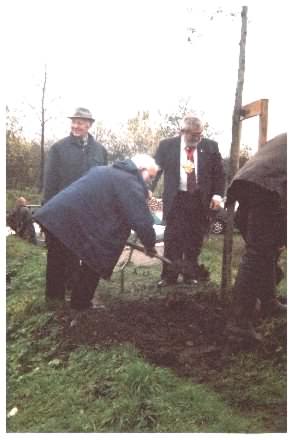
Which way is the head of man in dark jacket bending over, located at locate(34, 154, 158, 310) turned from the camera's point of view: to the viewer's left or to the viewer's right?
to the viewer's right

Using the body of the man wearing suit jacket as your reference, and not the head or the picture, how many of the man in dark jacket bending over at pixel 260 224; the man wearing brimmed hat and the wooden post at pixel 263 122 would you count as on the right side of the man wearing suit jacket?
1

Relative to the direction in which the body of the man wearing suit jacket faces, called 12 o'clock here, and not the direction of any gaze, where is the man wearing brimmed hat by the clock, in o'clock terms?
The man wearing brimmed hat is roughly at 3 o'clock from the man wearing suit jacket.

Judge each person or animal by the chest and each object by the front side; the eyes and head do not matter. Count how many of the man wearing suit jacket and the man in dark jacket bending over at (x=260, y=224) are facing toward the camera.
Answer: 1

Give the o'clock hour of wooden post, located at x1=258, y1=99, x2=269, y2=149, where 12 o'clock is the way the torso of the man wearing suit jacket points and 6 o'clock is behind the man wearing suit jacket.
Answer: The wooden post is roughly at 10 o'clock from the man wearing suit jacket.

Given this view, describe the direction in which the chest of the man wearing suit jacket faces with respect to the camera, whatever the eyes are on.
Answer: toward the camera
